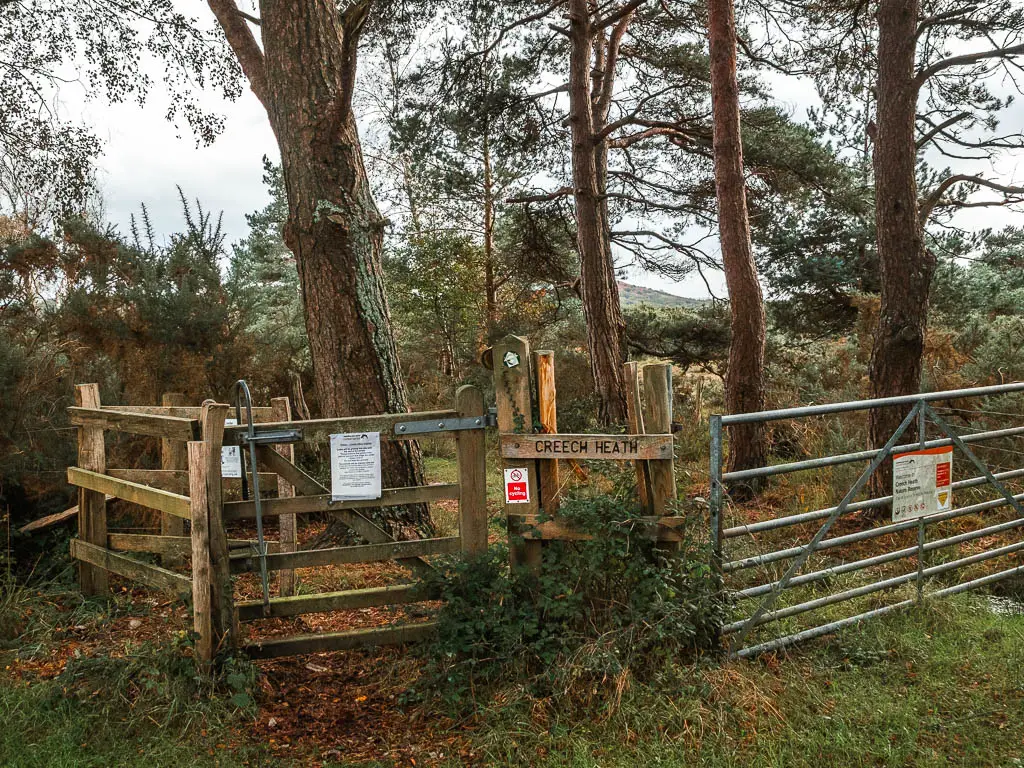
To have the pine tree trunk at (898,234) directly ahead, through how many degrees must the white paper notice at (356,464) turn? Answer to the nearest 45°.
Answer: approximately 90° to its left

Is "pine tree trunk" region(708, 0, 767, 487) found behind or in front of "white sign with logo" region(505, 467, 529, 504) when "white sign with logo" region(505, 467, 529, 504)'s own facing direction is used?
behind

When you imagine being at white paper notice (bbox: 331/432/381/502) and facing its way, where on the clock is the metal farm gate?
The metal farm gate is roughly at 9 o'clock from the white paper notice.

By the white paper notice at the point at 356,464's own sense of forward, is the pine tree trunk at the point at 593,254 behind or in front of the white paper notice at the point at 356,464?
behind

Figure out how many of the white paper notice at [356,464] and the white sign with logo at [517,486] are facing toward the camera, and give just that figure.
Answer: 2

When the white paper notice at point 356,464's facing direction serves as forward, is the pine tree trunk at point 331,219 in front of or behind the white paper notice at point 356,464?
behind

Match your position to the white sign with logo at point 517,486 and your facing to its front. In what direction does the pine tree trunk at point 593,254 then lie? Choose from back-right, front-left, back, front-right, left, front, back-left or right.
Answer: back

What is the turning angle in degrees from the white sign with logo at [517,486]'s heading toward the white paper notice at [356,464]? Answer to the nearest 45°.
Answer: approximately 90° to its right

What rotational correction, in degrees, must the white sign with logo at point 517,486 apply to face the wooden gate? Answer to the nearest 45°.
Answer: approximately 90° to its right

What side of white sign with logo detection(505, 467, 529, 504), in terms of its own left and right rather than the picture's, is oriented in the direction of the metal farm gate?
left

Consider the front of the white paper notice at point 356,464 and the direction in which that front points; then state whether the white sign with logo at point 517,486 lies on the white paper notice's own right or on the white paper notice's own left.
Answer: on the white paper notice's own left

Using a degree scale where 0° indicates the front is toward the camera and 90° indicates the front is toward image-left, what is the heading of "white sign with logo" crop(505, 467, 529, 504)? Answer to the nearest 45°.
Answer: approximately 0°
